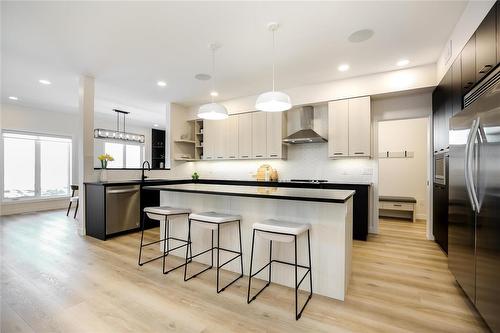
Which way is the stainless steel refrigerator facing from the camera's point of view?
to the viewer's left

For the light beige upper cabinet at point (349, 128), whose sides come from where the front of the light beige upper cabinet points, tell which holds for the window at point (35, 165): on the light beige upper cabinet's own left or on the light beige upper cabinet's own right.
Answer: on the light beige upper cabinet's own right

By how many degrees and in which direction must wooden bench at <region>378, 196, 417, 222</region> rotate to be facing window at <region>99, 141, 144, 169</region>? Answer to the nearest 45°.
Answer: approximately 90° to its right

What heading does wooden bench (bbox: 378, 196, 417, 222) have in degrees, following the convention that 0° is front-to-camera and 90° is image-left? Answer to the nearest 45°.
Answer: approximately 0°

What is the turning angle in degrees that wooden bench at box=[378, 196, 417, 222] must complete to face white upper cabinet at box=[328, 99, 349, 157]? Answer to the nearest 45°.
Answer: approximately 45° to its right

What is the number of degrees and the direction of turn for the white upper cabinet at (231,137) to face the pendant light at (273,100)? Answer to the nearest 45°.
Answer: approximately 45° to its left
